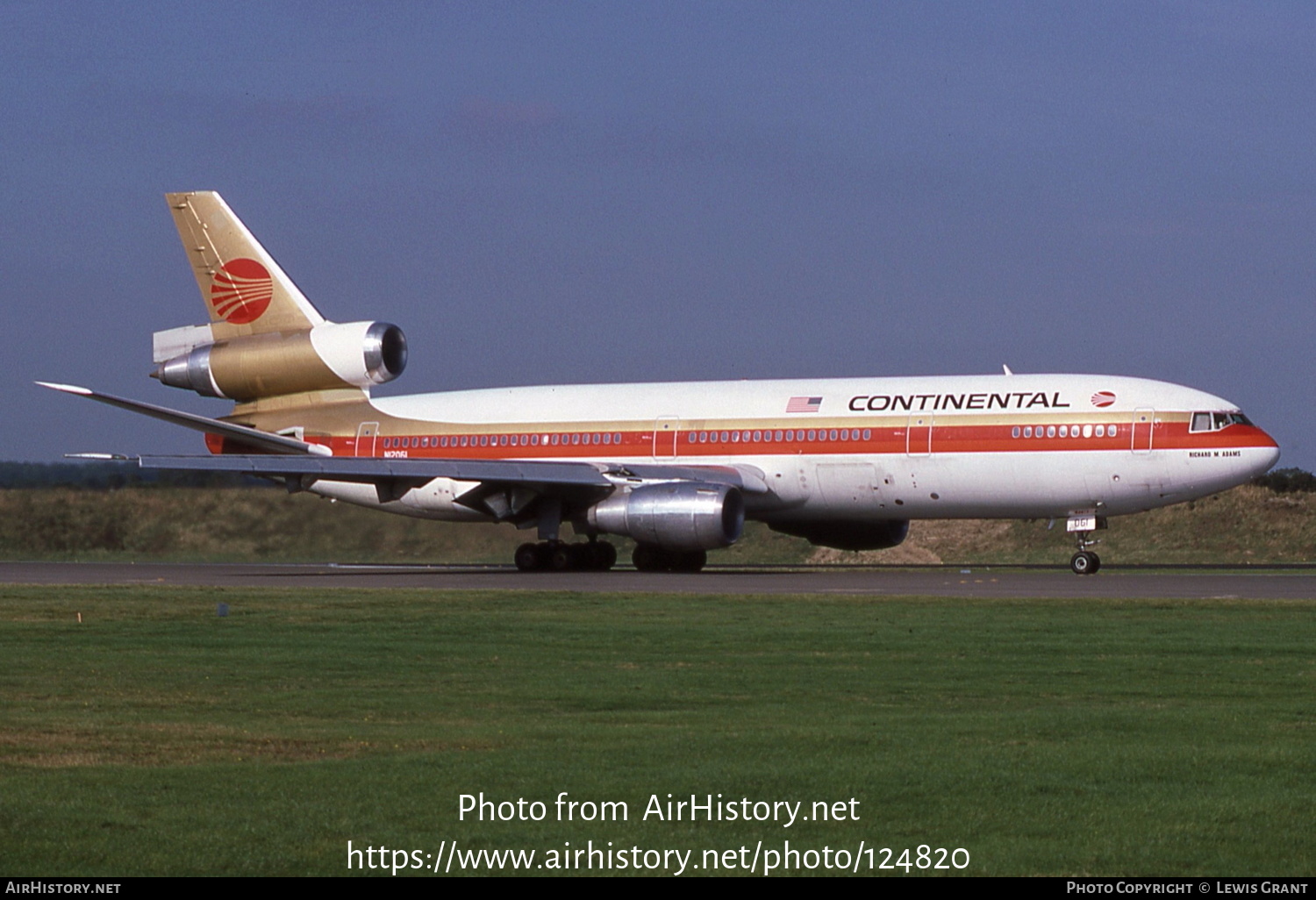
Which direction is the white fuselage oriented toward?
to the viewer's right
